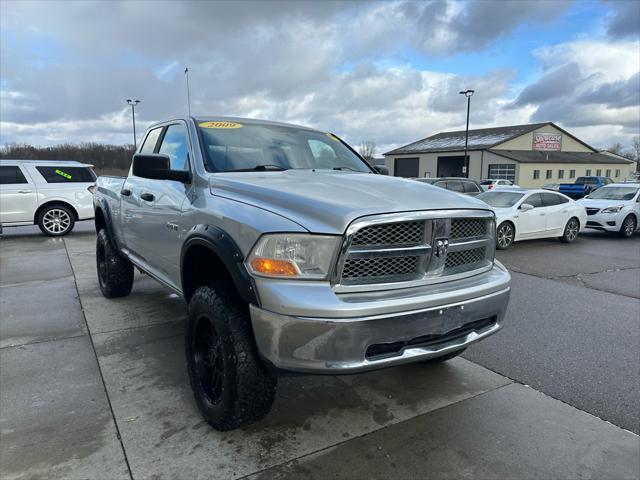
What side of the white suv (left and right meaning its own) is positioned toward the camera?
left

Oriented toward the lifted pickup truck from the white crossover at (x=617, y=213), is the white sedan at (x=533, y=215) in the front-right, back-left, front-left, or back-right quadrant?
front-right

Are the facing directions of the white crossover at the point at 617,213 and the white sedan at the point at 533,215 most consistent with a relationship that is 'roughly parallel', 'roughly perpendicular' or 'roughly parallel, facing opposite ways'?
roughly parallel

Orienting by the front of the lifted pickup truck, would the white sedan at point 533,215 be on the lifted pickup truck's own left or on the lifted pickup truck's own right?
on the lifted pickup truck's own left

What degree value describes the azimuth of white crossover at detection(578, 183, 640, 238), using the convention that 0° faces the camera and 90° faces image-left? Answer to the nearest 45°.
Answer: approximately 45°

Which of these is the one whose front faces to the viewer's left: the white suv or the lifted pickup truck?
the white suv

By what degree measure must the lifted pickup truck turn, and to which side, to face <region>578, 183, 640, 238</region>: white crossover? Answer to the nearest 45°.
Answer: approximately 90° to its left

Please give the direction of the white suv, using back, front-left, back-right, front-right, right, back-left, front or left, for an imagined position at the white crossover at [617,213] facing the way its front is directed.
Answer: front

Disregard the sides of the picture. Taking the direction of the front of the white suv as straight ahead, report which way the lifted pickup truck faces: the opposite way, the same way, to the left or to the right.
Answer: to the left

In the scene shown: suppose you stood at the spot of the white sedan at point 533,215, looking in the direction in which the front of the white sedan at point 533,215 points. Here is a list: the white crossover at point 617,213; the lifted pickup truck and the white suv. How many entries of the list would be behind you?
1

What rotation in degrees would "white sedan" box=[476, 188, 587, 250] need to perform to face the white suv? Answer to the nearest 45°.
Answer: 0° — it already faces it

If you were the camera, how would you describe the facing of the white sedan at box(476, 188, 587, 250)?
facing the viewer and to the left of the viewer

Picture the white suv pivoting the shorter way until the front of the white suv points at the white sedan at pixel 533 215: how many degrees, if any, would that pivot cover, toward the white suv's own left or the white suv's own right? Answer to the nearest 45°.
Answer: approximately 135° to the white suv's own left

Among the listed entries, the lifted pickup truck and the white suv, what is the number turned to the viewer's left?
1

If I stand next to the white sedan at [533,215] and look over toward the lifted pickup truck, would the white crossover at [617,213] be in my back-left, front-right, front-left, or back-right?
back-left

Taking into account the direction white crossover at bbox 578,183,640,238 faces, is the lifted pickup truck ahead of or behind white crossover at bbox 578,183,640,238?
ahead

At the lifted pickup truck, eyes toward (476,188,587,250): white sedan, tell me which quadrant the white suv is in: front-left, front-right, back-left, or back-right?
front-left

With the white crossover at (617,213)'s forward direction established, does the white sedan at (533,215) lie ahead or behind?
ahead
